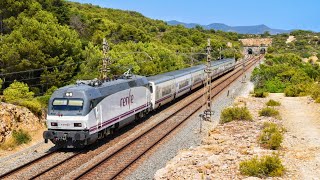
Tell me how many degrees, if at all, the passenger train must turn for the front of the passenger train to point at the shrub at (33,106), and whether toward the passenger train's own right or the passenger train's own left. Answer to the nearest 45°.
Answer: approximately 90° to the passenger train's own right

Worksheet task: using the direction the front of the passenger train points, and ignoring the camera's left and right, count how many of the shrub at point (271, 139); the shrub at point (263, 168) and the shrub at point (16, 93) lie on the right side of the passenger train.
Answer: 1

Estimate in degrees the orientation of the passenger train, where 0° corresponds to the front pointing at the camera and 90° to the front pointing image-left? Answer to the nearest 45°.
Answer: approximately 45°

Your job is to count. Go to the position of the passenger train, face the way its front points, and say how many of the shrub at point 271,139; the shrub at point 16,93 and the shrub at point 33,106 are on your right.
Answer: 2

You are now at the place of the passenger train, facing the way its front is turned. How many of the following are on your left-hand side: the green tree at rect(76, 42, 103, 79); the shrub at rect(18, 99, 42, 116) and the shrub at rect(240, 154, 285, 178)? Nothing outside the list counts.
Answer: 1

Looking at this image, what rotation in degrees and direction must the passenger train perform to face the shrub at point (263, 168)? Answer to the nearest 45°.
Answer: approximately 90° to its left

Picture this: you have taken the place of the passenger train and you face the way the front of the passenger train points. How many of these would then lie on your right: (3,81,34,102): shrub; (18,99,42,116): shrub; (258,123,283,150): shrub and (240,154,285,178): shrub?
2

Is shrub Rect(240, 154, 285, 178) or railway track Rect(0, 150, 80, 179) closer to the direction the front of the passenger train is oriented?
the railway track

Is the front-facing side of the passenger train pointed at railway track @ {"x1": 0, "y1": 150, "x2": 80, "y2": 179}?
yes

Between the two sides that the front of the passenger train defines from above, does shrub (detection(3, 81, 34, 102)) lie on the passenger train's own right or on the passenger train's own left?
on the passenger train's own right
